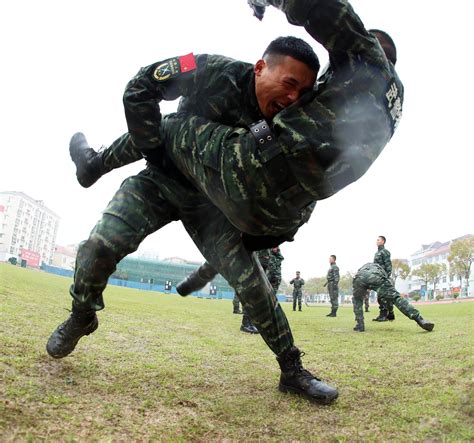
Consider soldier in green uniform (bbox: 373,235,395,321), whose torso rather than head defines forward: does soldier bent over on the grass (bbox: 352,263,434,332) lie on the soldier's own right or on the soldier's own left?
on the soldier's own left

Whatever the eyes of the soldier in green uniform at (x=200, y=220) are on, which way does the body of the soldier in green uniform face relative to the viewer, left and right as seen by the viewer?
facing the viewer and to the right of the viewer

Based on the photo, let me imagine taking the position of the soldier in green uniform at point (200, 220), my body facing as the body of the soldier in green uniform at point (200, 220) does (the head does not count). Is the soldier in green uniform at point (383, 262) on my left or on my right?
on my left
